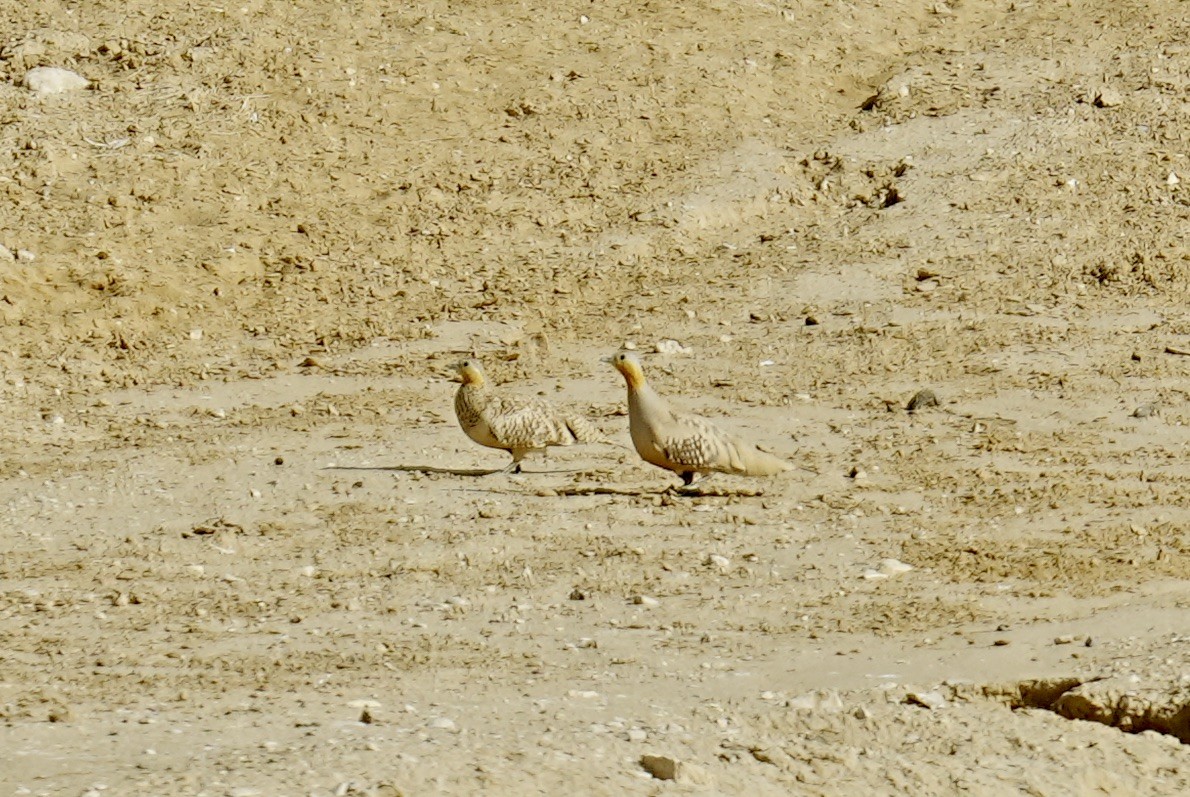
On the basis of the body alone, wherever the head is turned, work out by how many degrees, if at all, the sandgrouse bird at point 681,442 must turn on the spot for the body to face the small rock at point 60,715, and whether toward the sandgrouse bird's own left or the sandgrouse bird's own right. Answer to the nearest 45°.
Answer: approximately 45° to the sandgrouse bird's own left

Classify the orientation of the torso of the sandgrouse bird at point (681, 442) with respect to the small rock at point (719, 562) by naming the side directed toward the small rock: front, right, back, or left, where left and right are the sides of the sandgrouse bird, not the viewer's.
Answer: left

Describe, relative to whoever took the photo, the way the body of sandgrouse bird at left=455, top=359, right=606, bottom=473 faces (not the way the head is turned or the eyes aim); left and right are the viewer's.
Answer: facing to the left of the viewer

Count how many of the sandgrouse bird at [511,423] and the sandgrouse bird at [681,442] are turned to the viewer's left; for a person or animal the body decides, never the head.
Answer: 2

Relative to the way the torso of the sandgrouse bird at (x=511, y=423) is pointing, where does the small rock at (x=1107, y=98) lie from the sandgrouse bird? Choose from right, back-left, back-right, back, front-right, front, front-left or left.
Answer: back-right

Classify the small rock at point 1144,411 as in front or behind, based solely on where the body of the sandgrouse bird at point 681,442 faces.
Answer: behind

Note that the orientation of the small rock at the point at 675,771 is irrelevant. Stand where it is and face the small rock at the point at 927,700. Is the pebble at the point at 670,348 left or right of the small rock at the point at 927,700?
left

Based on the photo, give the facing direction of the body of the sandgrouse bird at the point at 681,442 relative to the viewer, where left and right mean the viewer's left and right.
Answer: facing to the left of the viewer

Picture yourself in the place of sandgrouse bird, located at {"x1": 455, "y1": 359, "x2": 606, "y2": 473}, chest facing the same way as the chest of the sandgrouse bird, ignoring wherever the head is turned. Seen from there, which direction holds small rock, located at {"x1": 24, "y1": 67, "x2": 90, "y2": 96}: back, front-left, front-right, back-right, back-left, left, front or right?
front-right

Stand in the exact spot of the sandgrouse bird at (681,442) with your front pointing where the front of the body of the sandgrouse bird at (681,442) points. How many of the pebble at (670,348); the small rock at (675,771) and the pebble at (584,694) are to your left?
2

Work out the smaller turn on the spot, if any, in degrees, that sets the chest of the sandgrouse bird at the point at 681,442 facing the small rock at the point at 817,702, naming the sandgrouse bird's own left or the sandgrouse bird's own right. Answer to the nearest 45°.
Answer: approximately 90° to the sandgrouse bird's own left
